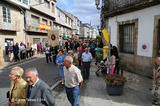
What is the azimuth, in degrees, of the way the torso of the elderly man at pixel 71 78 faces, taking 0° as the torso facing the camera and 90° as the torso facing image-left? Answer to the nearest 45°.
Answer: approximately 45°

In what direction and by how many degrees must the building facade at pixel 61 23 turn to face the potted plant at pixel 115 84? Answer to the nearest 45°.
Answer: approximately 45° to its right

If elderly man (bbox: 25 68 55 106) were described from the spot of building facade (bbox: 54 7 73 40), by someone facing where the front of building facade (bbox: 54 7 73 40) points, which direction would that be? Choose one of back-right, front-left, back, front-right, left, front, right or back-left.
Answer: front-right

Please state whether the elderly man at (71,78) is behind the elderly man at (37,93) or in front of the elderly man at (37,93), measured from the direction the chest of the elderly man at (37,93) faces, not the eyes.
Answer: behind

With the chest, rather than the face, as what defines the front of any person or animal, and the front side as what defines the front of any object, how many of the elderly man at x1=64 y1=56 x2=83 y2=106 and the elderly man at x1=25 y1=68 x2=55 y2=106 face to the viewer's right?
0

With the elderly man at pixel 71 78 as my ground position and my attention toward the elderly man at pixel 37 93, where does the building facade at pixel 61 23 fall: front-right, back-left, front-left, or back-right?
back-right

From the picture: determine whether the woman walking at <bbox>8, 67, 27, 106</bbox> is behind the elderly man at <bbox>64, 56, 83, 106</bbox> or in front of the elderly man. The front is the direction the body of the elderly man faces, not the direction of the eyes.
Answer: in front

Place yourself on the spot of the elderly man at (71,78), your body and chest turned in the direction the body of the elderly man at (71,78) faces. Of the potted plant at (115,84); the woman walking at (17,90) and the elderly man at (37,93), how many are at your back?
1

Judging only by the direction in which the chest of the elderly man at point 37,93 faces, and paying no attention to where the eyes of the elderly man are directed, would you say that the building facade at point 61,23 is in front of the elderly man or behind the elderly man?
behind

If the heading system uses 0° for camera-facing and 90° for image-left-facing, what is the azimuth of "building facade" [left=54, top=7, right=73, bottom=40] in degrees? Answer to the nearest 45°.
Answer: approximately 315°
